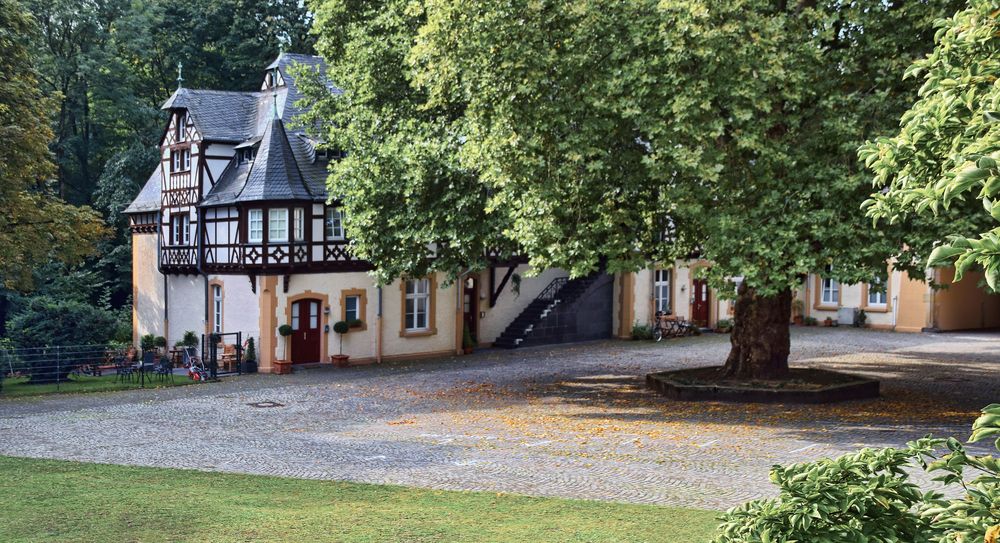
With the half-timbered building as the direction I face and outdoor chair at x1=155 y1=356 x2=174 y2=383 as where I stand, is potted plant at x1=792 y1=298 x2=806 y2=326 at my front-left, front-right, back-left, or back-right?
front-right

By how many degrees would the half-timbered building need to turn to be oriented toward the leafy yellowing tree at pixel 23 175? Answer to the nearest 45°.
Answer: approximately 90° to its right

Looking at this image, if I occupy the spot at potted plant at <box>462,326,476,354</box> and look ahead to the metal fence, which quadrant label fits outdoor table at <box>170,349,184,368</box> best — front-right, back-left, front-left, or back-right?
front-right

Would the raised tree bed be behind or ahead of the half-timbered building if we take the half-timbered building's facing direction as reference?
ahead

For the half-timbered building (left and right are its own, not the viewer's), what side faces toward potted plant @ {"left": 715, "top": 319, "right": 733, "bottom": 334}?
left

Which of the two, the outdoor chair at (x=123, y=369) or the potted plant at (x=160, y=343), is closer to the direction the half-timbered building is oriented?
the outdoor chair

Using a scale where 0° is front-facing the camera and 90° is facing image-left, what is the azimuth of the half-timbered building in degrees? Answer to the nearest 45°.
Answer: approximately 315°

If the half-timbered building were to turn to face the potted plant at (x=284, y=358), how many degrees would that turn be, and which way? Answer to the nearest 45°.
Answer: approximately 45° to its right

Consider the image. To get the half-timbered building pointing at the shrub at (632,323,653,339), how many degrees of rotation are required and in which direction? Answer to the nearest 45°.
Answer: approximately 90° to its left

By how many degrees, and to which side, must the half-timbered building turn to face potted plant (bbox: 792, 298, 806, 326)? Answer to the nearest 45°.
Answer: approximately 90° to its left

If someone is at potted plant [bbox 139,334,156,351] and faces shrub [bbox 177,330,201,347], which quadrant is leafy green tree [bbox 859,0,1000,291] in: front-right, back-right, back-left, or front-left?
front-right
